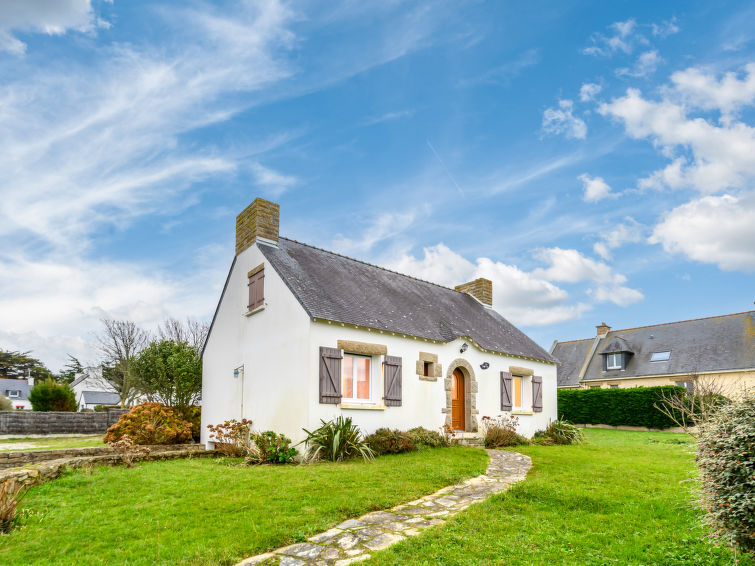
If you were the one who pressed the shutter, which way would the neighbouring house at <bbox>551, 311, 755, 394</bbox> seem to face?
facing the viewer and to the left of the viewer

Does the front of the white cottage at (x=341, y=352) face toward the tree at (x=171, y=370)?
no

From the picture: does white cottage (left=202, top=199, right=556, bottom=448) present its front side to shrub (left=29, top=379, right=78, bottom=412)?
no

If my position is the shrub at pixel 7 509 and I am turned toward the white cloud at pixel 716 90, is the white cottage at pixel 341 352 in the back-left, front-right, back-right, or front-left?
front-left

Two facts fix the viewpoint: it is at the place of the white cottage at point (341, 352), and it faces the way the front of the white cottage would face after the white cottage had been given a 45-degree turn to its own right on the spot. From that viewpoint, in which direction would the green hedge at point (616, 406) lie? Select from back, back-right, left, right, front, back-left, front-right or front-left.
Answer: back-left

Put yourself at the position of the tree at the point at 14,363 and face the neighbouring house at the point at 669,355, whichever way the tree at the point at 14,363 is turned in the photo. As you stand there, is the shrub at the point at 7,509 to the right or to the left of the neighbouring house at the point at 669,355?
right

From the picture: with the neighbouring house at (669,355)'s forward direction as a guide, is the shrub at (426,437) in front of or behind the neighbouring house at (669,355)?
in front

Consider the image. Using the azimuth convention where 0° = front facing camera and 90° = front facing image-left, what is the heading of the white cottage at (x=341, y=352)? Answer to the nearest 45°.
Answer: approximately 315°

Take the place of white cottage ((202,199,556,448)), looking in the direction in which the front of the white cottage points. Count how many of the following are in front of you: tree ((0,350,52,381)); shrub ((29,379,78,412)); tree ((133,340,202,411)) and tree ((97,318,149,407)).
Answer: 0

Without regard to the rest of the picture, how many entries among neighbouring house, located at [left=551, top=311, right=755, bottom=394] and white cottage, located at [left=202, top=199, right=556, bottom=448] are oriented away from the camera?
0
